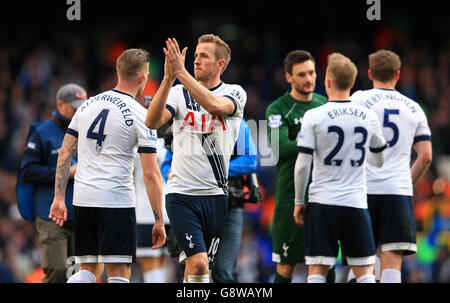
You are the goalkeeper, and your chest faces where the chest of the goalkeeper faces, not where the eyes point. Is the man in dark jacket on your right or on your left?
on your right

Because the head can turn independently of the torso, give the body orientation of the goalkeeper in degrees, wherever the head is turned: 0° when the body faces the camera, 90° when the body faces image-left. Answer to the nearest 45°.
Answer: approximately 315°
